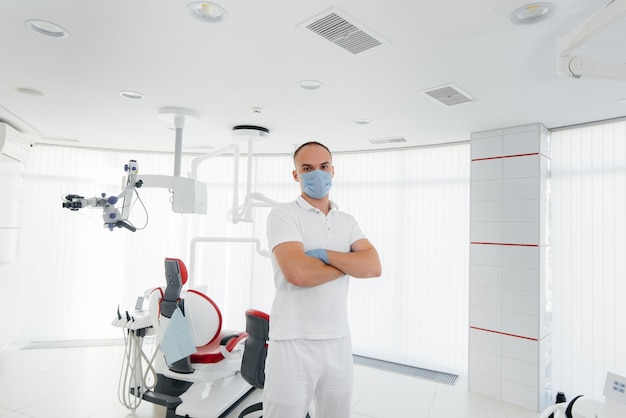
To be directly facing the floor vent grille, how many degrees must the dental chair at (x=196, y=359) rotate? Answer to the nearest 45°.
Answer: approximately 45° to its right

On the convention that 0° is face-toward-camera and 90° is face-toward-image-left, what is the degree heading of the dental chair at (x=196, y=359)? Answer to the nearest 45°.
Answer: approximately 225°
